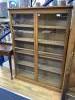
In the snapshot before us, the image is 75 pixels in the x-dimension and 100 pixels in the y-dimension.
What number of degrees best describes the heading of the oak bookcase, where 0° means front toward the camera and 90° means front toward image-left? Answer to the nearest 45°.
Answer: approximately 45°
